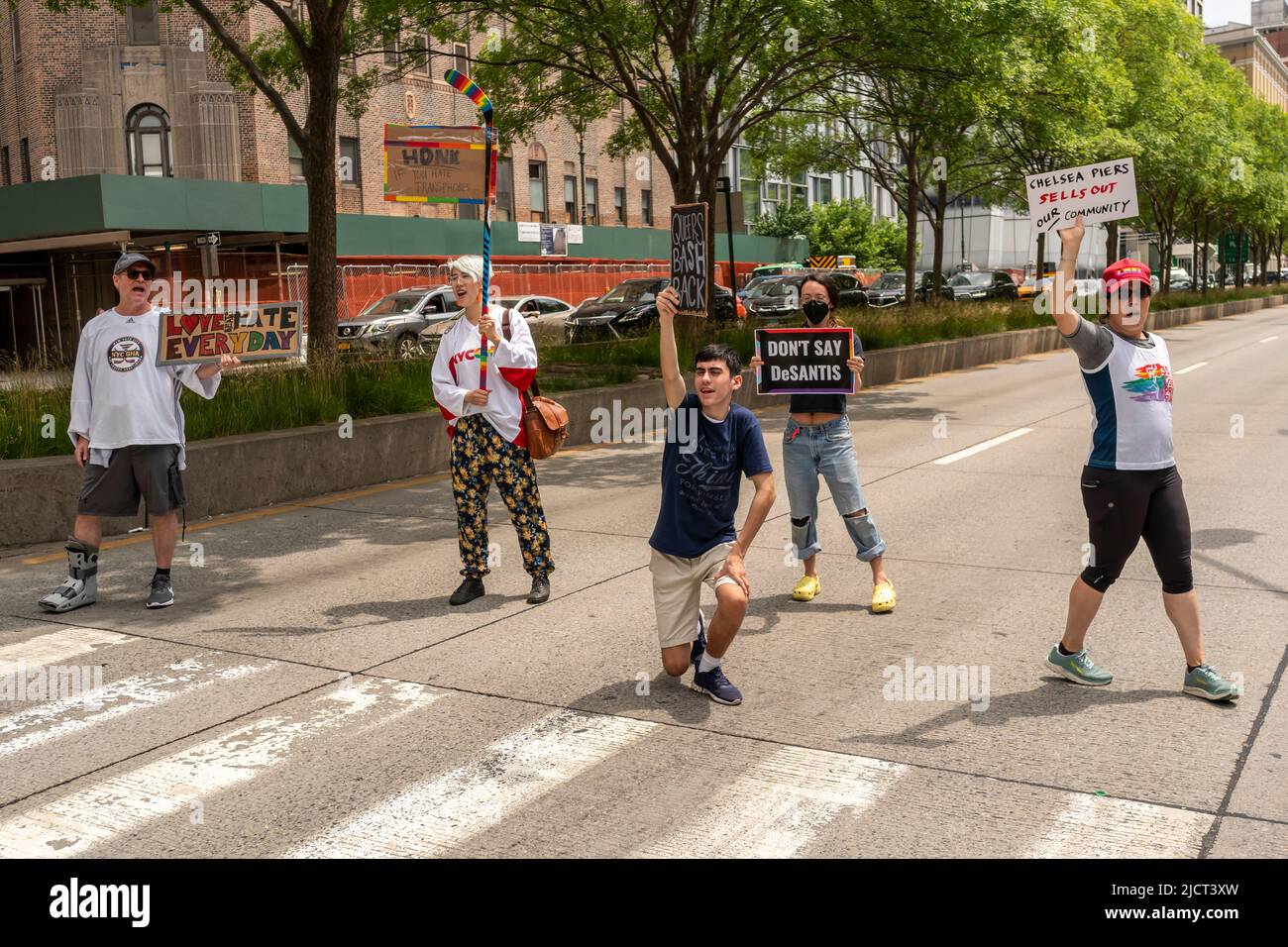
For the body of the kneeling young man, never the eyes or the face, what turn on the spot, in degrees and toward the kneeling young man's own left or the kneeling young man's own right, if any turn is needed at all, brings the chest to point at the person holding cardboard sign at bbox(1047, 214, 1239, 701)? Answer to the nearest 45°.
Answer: approximately 90° to the kneeling young man's own left

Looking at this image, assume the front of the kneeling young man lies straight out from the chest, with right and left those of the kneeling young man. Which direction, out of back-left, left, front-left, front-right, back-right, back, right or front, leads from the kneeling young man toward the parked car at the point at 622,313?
back

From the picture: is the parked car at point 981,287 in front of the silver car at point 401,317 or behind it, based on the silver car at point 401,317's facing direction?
behind

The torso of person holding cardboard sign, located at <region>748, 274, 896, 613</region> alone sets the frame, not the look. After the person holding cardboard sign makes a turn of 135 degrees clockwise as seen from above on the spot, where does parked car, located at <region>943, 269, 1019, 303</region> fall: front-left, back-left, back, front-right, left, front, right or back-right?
front-right

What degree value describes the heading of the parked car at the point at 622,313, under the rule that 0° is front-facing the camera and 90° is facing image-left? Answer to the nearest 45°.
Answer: approximately 45°

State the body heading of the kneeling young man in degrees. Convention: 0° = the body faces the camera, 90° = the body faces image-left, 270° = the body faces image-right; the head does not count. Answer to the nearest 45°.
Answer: approximately 0°

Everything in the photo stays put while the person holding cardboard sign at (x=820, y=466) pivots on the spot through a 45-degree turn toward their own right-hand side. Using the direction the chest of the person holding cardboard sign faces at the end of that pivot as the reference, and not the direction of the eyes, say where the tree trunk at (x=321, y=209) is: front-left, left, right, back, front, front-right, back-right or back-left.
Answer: right

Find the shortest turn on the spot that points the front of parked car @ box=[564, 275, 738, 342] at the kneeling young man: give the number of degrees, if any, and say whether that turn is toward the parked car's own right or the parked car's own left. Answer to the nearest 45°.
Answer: approximately 45° to the parked car's own left

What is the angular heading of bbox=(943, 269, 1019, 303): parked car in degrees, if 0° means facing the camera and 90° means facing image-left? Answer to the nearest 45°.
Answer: approximately 45°
